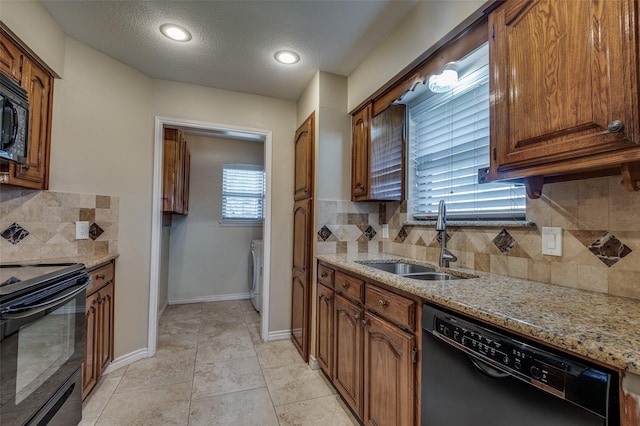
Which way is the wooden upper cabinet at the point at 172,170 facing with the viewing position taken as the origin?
facing to the right of the viewer

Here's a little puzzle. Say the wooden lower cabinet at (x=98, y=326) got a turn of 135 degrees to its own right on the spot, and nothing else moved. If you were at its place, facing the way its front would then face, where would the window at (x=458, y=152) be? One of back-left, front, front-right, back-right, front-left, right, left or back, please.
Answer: left

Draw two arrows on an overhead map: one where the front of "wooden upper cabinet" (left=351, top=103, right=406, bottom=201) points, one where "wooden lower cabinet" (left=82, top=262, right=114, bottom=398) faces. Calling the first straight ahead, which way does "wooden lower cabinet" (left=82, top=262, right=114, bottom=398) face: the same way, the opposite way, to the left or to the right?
the opposite way

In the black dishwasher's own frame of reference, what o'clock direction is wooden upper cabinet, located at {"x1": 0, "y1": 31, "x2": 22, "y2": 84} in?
The wooden upper cabinet is roughly at 1 o'clock from the black dishwasher.

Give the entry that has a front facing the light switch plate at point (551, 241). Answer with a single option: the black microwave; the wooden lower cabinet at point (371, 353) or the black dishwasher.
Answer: the black microwave

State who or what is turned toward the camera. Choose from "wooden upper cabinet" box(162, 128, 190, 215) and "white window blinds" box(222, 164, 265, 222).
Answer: the white window blinds

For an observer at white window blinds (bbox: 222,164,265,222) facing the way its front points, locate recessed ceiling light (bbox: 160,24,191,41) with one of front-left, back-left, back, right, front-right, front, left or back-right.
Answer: front

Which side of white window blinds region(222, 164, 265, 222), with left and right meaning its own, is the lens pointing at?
front

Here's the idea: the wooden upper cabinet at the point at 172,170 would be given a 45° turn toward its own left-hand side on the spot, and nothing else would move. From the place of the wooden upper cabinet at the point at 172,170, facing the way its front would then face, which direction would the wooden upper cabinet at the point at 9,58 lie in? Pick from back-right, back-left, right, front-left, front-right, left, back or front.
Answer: back

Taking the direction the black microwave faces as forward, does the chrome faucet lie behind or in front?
in front

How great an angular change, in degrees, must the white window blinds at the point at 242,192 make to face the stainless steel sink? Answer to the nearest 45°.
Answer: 0° — it already faces it

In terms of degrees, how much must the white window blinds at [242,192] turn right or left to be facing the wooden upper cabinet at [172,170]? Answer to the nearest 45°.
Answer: approximately 45° to its right

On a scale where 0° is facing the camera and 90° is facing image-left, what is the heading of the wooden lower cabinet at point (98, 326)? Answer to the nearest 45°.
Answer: approximately 270°

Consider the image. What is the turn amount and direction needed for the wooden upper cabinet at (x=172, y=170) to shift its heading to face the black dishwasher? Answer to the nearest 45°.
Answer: approximately 90° to its right

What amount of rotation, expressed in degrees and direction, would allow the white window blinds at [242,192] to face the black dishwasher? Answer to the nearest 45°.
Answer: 0° — it already faces it
